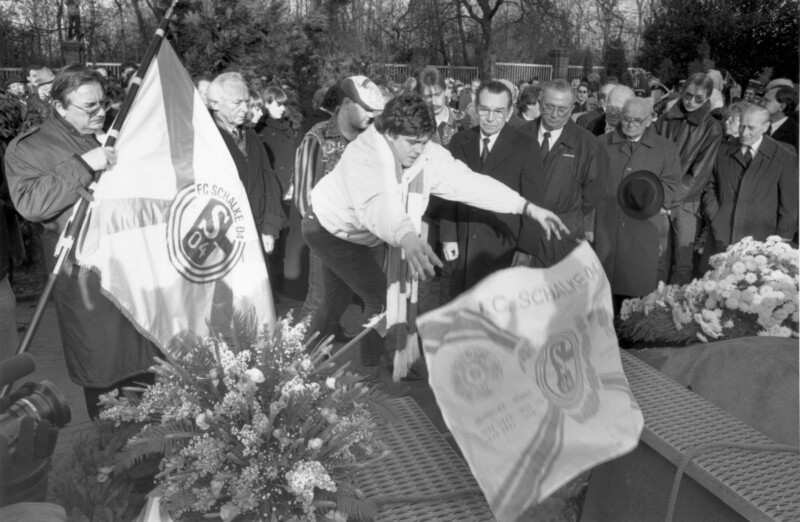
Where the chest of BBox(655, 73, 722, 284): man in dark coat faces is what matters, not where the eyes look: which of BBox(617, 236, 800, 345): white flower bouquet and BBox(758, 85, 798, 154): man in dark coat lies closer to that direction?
the white flower bouquet

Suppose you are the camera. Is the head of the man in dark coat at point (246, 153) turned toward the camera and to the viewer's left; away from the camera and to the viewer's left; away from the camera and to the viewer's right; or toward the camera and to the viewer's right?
toward the camera and to the viewer's right

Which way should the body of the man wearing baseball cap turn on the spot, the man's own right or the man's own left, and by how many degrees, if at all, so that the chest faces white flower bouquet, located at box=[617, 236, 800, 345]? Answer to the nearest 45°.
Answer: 0° — they already face it

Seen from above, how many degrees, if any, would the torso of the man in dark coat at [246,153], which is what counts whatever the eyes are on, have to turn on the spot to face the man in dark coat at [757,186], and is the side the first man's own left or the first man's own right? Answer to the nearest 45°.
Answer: approximately 45° to the first man's own left

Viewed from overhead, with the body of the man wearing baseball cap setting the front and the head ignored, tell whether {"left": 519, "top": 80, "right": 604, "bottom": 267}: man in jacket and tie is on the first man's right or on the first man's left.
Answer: on the first man's left

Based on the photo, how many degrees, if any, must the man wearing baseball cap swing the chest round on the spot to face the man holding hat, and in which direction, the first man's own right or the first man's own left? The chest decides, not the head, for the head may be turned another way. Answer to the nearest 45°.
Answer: approximately 45° to the first man's own left
